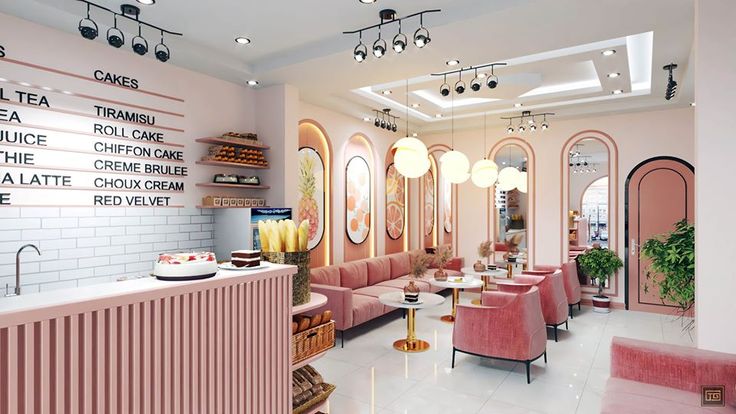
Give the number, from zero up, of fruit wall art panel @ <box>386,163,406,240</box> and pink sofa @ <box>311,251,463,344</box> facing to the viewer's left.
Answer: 0

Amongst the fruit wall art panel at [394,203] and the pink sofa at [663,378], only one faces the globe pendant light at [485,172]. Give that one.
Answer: the fruit wall art panel

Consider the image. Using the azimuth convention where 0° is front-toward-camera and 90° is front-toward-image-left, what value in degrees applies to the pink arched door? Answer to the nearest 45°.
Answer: approximately 0°

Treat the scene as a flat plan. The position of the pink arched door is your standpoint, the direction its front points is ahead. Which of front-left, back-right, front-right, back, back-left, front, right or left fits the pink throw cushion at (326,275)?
front-right

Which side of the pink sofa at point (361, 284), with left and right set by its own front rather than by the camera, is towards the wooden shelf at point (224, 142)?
right

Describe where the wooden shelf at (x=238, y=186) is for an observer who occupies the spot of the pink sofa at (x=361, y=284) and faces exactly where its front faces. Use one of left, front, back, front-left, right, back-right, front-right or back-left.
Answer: right

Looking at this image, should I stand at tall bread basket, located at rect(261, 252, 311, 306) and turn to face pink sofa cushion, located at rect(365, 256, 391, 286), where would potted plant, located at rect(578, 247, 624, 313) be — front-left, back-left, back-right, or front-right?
front-right

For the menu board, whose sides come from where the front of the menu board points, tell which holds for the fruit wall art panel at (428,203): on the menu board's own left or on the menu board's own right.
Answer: on the menu board's own left

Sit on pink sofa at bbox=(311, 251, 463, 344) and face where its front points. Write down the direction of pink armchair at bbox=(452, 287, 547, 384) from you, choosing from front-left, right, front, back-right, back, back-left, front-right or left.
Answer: front

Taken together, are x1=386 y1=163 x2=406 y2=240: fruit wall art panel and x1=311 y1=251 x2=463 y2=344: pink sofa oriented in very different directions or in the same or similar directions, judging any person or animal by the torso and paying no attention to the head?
same or similar directions

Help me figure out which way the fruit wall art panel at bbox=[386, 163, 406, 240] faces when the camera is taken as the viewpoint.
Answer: facing the viewer and to the right of the viewer

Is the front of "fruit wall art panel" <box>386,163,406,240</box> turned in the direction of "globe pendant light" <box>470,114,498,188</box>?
yes

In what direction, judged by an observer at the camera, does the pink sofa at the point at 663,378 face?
facing the viewer and to the left of the viewer

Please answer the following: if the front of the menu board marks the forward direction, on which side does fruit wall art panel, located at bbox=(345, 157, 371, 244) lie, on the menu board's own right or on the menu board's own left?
on the menu board's own left
